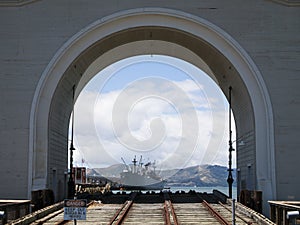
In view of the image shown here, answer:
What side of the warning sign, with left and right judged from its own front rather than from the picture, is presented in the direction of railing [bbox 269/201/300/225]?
left

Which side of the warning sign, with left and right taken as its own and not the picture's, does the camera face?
front
